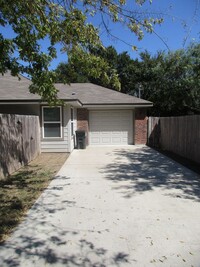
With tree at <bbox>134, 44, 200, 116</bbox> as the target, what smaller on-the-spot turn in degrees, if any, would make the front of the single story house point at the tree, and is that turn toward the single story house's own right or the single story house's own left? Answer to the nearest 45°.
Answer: approximately 135° to the single story house's own left

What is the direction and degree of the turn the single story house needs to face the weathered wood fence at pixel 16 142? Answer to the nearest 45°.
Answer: approximately 45° to its right

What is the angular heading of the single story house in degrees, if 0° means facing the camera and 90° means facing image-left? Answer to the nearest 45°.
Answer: approximately 0°

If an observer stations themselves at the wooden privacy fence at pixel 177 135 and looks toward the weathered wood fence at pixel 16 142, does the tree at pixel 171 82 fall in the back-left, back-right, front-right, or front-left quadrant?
back-right

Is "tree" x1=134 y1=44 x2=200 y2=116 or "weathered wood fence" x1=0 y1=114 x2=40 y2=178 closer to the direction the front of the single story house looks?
the weathered wood fence

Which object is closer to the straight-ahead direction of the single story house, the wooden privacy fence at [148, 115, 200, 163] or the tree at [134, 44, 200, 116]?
the wooden privacy fence

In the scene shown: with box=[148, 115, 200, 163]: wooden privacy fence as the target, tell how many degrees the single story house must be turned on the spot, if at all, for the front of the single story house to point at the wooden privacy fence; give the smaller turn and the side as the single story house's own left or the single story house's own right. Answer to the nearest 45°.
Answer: approximately 45° to the single story house's own left
